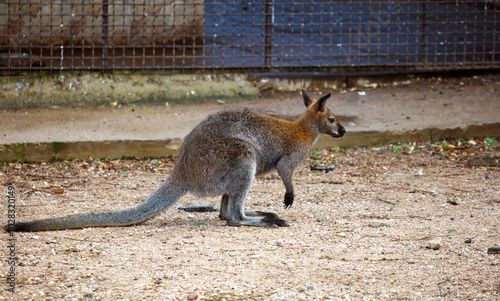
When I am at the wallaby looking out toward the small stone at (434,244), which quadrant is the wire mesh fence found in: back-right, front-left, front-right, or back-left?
back-left

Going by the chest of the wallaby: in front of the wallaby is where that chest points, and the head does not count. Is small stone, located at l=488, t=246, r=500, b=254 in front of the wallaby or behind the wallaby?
in front

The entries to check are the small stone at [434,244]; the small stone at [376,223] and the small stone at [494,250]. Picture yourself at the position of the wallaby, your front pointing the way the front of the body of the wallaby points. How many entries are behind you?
0

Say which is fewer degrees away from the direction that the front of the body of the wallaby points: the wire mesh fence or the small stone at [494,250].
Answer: the small stone

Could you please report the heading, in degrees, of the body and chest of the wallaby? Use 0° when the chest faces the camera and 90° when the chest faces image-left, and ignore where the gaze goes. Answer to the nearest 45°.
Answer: approximately 270°

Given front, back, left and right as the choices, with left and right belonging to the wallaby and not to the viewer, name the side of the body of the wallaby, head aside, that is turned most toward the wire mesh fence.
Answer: left

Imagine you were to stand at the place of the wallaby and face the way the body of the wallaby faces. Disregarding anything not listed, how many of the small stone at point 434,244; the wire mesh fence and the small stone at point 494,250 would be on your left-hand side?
1

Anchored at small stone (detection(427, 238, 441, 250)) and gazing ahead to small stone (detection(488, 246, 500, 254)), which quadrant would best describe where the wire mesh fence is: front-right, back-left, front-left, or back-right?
back-left

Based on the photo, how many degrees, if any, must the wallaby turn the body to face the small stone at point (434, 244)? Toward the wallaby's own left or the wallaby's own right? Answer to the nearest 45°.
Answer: approximately 45° to the wallaby's own right

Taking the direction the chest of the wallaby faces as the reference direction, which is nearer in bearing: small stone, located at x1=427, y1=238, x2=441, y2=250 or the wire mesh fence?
the small stone

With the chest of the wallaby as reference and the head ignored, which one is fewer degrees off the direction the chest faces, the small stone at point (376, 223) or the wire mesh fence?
the small stone

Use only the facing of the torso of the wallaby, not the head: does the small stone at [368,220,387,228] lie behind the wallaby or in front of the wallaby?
in front
